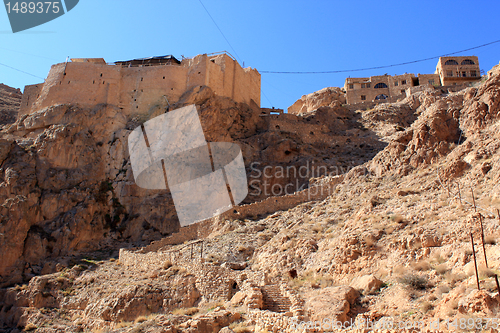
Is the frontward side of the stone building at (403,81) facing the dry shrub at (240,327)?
yes

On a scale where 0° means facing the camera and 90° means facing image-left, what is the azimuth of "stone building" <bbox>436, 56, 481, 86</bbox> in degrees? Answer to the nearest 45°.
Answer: approximately 0°

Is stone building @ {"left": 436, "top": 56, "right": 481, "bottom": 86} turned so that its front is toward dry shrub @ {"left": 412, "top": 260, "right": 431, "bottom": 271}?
yes

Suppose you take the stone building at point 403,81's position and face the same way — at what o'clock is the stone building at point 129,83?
the stone building at point 129,83 is roughly at 2 o'clock from the stone building at point 403,81.

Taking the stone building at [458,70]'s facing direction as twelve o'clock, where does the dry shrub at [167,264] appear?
The dry shrub is roughly at 1 o'clock from the stone building.

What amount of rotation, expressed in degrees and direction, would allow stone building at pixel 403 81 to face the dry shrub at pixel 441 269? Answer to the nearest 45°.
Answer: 0° — it already faces it
